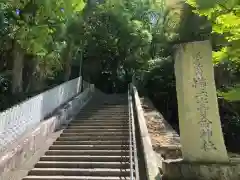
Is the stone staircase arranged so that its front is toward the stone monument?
no

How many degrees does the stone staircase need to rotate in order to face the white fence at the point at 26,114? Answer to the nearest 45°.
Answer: approximately 90° to its right

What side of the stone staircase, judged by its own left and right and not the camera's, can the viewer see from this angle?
front

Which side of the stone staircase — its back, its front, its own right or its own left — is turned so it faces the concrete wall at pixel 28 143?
right
